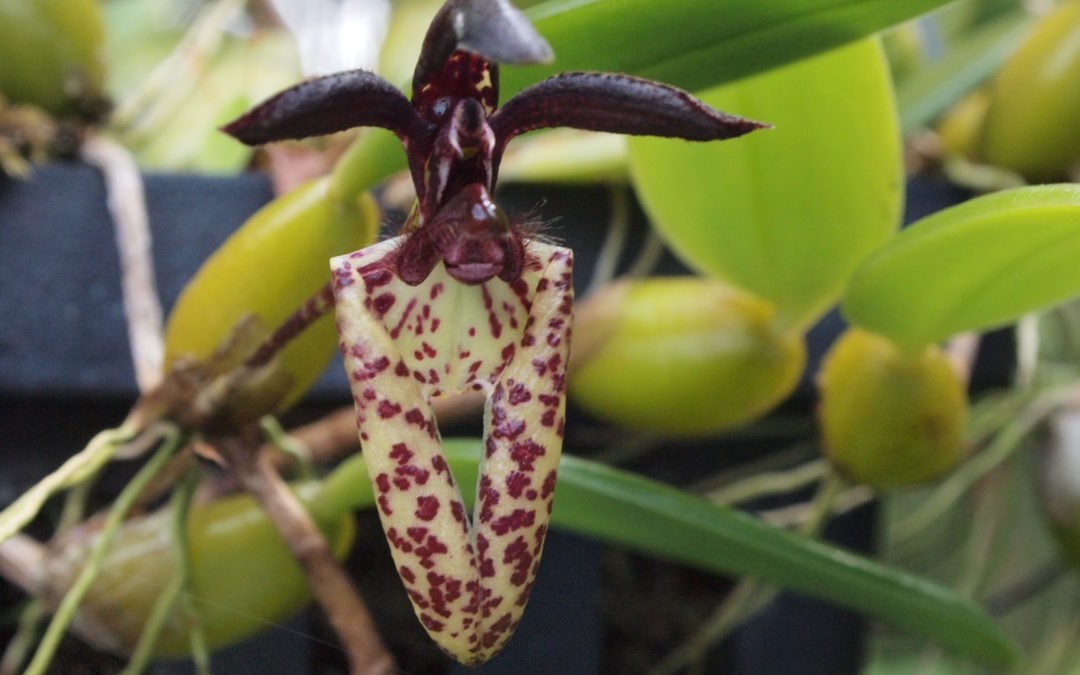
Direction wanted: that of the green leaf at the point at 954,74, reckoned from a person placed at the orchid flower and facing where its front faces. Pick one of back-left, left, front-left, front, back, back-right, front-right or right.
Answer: back-left

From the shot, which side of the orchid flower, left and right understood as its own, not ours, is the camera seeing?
front
